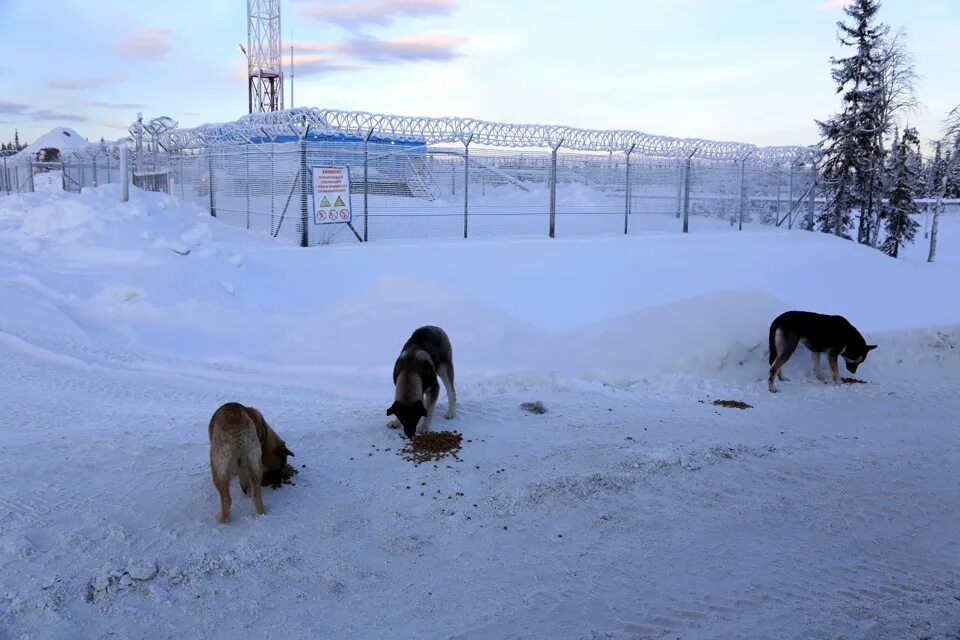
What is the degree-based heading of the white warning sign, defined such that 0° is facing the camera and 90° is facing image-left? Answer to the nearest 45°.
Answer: approximately 0°

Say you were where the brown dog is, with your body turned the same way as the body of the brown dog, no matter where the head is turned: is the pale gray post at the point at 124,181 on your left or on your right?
on your left

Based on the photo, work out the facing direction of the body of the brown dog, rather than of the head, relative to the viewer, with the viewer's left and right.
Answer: facing away from the viewer and to the right of the viewer

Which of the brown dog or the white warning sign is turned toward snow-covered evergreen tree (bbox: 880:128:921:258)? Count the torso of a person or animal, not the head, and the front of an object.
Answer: the brown dog

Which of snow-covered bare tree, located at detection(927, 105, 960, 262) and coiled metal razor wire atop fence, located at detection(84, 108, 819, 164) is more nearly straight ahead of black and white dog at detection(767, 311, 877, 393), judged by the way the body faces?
the snow-covered bare tree

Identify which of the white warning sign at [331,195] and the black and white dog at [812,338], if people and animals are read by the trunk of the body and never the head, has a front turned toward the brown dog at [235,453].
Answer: the white warning sign

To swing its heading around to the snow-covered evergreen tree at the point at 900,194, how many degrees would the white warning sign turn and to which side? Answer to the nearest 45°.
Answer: approximately 135° to its left
